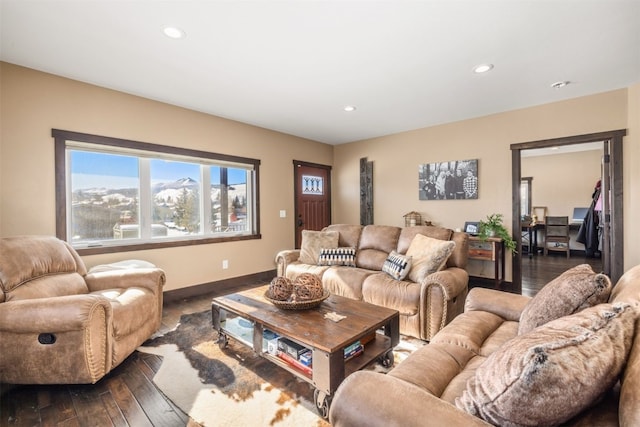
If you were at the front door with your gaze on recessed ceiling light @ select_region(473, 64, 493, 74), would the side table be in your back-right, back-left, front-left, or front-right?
front-left

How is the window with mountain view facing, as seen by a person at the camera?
facing the viewer and to the right of the viewer

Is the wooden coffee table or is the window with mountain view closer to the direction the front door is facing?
the wooden coffee table

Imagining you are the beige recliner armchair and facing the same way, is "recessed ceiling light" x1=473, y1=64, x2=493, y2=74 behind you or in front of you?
in front

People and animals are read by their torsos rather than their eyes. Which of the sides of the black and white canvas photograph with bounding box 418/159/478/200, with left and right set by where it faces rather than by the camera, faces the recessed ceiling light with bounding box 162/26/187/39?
front

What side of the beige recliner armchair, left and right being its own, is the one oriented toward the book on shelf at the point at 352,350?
front

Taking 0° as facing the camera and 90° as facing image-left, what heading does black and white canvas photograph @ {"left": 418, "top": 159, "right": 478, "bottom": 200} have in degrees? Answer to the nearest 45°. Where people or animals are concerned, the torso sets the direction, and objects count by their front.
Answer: approximately 45°

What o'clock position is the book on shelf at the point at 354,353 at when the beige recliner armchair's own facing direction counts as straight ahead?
The book on shelf is roughly at 12 o'clock from the beige recliner armchair.

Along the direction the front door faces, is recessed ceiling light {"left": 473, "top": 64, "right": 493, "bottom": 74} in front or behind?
in front

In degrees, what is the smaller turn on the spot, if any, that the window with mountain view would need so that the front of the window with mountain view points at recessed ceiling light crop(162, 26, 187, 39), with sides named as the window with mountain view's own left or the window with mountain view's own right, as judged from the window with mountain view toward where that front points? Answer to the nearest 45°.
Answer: approximately 45° to the window with mountain view's own right

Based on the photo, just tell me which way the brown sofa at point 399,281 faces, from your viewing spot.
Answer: facing the viewer and to the left of the viewer

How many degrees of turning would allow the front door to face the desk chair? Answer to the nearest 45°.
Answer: approximately 45° to its left

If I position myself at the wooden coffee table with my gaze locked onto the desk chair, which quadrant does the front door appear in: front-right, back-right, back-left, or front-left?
front-left
